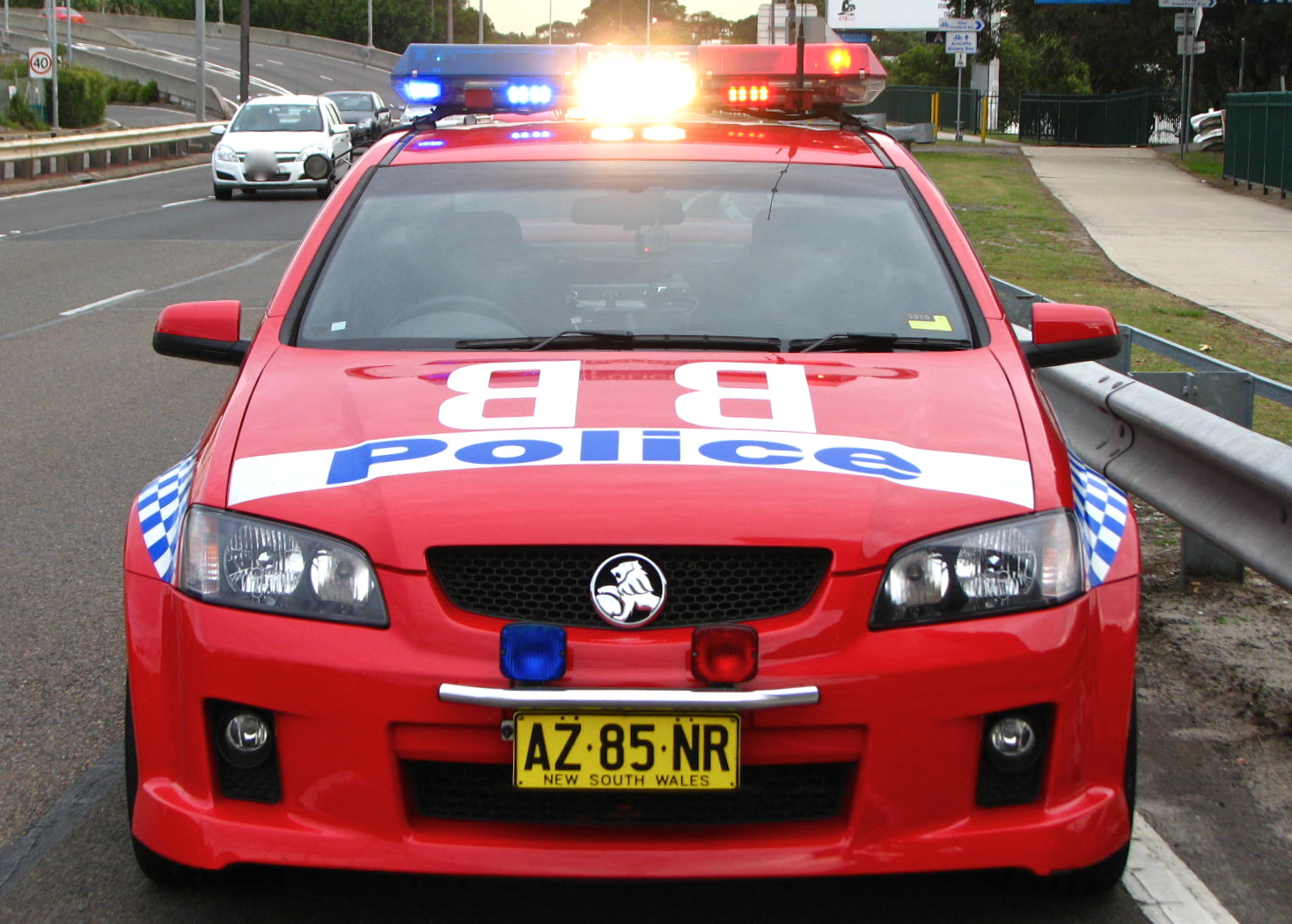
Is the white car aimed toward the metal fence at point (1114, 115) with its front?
no

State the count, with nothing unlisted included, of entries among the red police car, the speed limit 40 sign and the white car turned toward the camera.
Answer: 3

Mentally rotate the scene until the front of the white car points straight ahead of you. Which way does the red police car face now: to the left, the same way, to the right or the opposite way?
the same way

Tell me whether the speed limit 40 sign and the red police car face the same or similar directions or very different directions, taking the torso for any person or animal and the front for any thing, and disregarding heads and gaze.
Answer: same or similar directions

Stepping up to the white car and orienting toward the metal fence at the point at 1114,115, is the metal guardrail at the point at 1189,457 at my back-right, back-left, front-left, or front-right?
back-right

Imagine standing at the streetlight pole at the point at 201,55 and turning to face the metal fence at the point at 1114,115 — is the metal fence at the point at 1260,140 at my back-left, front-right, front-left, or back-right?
front-right

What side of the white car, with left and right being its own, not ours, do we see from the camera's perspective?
front

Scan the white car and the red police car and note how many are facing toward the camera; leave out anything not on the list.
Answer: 2

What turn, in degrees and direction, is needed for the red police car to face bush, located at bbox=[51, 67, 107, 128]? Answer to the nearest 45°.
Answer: approximately 180°

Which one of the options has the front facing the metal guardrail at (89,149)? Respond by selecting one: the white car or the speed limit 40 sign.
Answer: the speed limit 40 sign

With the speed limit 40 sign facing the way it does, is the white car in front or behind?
in front

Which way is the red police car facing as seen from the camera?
toward the camera

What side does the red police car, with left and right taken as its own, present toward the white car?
back

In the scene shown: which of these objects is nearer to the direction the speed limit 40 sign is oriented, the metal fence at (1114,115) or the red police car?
the red police car

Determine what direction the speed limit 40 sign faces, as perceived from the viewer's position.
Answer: facing the viewer

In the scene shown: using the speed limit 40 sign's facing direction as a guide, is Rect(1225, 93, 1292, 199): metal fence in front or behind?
in front
